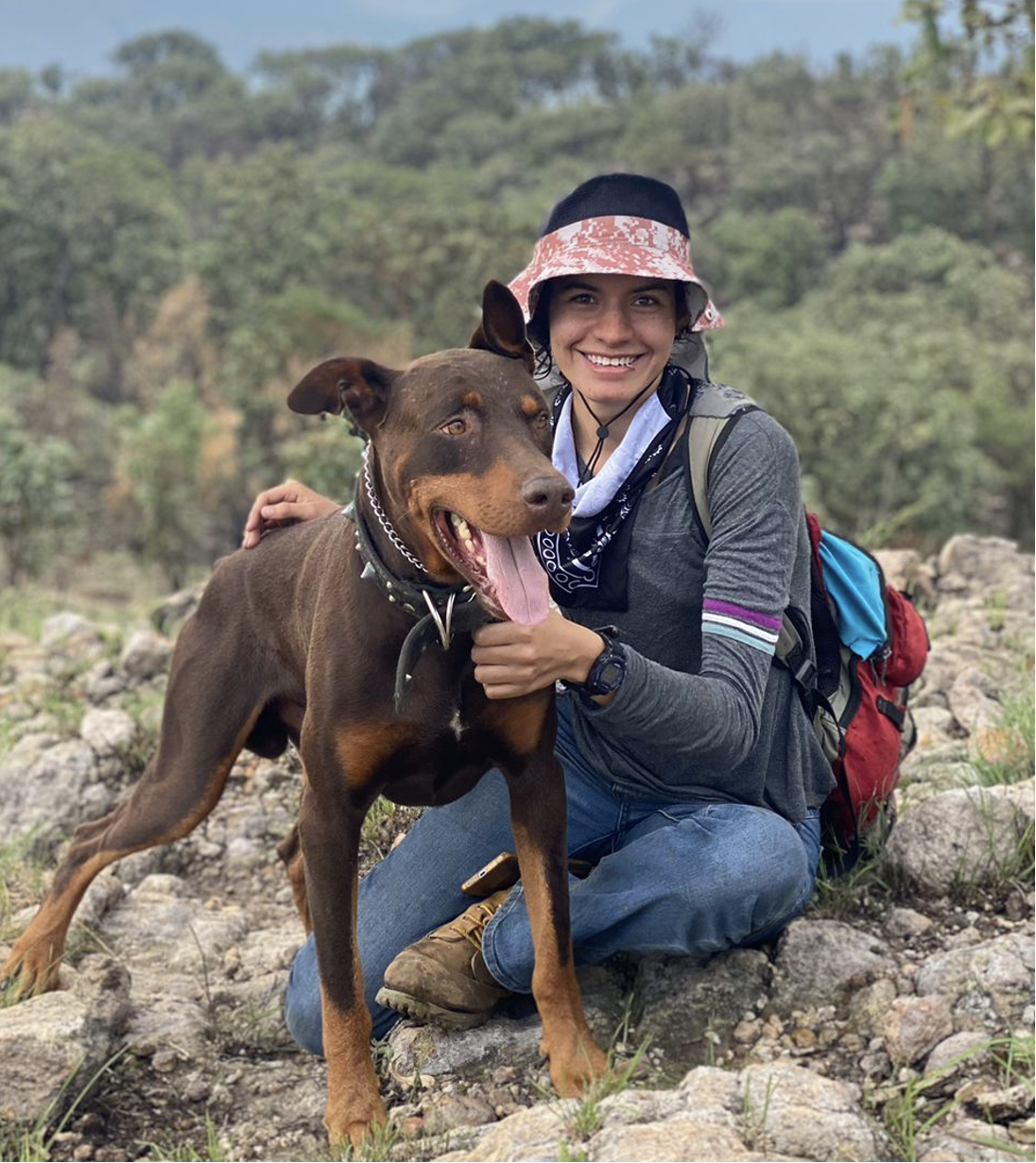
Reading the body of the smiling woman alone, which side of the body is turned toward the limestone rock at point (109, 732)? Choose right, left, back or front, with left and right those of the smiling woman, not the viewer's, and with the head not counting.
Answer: right

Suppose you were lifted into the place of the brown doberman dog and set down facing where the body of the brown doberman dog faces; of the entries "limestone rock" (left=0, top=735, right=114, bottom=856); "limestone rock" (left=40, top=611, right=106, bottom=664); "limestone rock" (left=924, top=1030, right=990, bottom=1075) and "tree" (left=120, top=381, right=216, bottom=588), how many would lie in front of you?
1

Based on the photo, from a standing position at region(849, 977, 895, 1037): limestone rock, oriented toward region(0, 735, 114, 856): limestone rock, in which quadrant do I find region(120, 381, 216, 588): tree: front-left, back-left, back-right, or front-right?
front-right

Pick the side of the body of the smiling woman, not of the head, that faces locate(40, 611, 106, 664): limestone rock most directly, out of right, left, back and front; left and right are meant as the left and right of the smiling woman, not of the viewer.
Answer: right

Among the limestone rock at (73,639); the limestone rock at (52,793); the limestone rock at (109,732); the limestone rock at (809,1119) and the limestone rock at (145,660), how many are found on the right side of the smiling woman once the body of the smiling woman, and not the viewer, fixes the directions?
4

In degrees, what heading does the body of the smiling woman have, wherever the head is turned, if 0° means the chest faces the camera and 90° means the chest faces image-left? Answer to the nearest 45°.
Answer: approximately 45°

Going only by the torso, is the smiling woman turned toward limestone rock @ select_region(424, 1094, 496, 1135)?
yes

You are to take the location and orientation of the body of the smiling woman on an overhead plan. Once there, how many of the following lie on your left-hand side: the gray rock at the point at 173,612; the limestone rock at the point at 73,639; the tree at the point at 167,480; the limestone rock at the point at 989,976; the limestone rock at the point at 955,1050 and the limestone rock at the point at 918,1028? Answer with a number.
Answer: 3

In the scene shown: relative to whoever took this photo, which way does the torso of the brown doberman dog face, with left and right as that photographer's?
facing the viewer and to the right of the viewer

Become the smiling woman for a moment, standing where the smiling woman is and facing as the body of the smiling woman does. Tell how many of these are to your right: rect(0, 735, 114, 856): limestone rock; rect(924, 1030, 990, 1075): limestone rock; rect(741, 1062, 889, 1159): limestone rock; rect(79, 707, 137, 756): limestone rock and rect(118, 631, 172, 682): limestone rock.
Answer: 3

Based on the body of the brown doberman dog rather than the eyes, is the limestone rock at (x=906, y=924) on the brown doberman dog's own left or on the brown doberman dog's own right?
on the brown doberman dog's own left

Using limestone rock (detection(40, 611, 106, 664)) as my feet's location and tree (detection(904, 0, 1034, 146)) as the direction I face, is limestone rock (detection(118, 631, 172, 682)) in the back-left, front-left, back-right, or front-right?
front-right

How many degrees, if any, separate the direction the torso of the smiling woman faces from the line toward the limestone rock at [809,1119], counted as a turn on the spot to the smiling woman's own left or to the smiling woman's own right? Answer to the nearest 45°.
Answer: approximately 45° to the smiling woman's own left

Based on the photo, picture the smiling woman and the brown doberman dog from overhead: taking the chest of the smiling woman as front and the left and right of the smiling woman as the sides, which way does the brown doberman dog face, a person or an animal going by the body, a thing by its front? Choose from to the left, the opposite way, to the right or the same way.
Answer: to the left

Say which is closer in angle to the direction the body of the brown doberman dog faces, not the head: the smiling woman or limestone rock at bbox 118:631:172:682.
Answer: the smiling woman

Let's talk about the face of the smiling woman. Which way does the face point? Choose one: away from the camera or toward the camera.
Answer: toward the camera

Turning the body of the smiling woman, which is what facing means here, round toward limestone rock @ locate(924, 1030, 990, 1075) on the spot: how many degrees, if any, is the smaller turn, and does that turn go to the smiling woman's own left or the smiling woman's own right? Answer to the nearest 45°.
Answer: approximately 90° to the smiling woman's own left

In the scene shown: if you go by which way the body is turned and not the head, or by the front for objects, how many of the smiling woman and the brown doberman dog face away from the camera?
0
